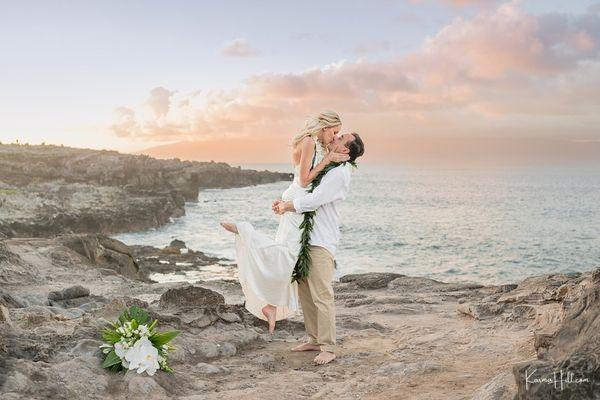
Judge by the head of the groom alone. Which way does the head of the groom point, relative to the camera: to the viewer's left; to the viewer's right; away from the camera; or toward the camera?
to the viewer's left

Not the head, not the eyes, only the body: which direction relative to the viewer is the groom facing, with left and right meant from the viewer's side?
facing to the left of the viewer

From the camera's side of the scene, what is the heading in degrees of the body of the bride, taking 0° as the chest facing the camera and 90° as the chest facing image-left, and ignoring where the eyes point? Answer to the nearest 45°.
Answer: approximately 270°

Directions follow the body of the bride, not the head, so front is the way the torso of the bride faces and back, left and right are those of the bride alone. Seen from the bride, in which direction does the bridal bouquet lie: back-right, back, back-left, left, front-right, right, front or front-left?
back-right
